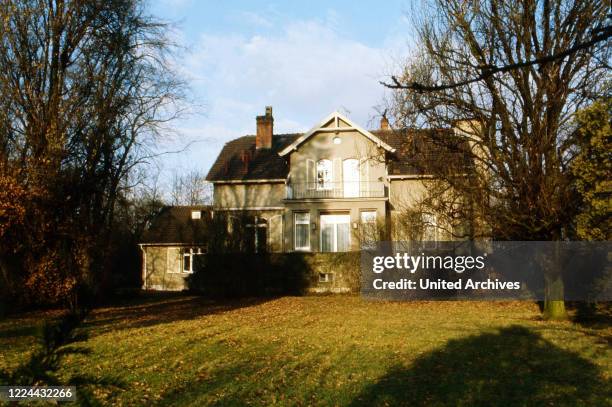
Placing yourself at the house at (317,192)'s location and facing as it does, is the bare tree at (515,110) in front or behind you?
in front

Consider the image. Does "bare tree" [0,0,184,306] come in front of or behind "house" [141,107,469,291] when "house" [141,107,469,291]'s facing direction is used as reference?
in front

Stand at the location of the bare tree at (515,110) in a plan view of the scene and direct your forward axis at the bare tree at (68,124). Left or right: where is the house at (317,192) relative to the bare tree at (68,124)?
right

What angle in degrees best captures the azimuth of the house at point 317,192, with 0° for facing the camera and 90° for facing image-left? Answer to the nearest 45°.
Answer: approximately 0°
